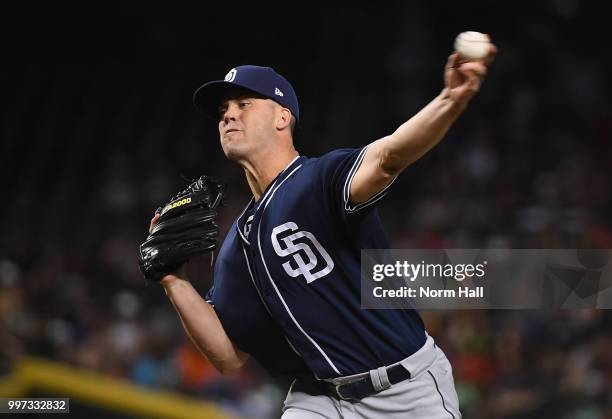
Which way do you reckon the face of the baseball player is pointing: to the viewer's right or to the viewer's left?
to the viewer's left

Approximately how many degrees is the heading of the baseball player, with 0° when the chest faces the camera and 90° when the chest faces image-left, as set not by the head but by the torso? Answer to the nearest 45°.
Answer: approximately 45°
